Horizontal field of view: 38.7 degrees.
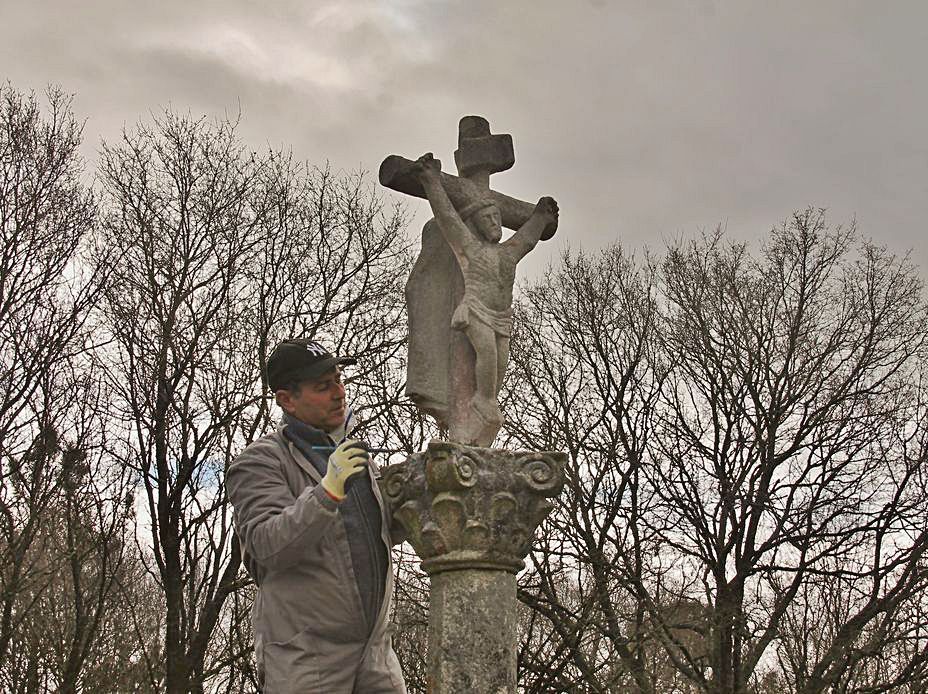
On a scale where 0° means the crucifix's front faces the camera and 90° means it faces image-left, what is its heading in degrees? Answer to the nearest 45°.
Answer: approximately 315°

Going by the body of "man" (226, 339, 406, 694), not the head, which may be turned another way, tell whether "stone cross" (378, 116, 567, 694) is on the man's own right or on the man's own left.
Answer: on the man's own left

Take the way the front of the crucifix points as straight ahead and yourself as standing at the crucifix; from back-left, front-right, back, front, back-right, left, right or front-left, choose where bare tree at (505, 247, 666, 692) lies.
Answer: back-left

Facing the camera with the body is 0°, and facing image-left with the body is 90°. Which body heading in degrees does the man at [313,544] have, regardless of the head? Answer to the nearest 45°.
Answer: approximately 315°

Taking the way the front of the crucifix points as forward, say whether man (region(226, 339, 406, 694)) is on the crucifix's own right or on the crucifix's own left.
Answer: on the crucifix's own right

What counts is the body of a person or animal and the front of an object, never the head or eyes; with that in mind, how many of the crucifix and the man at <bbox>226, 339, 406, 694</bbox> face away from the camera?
0
